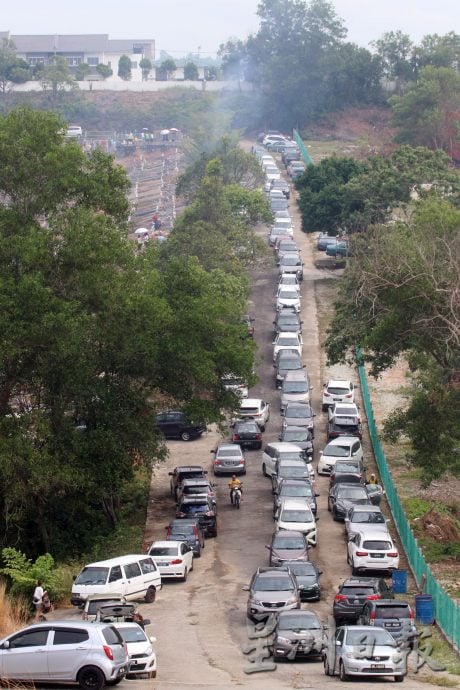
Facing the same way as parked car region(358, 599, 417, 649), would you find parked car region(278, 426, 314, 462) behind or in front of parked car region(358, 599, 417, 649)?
in front

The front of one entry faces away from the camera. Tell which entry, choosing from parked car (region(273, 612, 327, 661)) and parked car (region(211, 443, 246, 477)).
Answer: parked car (region(211, 443, 246, 477))

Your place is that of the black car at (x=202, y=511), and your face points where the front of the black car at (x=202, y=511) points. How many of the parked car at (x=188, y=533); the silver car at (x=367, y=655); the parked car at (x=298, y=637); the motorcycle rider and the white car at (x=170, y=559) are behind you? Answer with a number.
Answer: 4

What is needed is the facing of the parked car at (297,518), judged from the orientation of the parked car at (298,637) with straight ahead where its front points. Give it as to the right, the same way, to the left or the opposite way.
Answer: the same way

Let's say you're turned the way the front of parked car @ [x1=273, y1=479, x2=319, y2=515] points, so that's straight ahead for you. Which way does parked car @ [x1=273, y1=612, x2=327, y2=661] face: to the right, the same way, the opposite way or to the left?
the same way

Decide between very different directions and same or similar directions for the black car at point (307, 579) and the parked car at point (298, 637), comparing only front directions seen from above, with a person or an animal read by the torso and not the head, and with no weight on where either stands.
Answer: same or similar directions

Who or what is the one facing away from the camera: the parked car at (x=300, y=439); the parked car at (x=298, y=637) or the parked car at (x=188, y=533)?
the parked car at (x=188, y=533)

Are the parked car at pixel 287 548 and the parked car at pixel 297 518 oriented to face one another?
no

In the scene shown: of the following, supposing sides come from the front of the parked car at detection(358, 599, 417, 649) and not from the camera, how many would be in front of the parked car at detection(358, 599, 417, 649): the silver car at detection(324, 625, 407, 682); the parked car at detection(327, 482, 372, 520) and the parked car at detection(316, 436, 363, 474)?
2

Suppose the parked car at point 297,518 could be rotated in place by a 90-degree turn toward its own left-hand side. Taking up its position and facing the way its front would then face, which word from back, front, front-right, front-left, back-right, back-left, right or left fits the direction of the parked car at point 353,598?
right

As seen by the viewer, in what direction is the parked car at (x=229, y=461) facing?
away from the camera

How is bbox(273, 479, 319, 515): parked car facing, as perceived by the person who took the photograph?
facing the viewer

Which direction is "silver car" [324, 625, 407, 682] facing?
toward the camera
